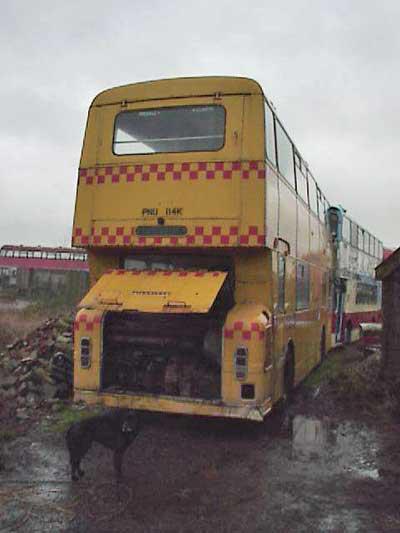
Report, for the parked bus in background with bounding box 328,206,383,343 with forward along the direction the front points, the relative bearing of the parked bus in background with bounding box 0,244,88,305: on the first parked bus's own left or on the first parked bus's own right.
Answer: on the first parked bus's own right

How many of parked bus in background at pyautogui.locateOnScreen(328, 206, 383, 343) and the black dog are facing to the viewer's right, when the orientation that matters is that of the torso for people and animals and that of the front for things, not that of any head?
1

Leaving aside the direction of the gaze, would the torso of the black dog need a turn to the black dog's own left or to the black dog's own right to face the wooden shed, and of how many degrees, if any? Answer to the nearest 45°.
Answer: approximately 45° to the black dog's own left

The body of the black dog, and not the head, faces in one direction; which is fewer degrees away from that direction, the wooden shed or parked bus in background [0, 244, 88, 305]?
the wooden shed

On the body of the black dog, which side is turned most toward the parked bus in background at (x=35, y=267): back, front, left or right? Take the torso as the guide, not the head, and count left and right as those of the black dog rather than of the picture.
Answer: left

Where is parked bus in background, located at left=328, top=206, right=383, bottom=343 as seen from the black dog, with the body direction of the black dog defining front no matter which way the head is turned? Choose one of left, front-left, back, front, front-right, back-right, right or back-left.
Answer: front-left

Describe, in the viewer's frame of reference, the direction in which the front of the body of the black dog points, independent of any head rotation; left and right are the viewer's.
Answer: facing to the right of the viewer

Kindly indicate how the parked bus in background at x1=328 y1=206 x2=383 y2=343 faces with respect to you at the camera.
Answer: facing the viewer and to the left of the viewer

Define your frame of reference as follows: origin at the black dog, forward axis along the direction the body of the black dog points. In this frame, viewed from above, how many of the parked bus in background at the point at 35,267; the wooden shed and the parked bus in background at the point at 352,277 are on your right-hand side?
0
